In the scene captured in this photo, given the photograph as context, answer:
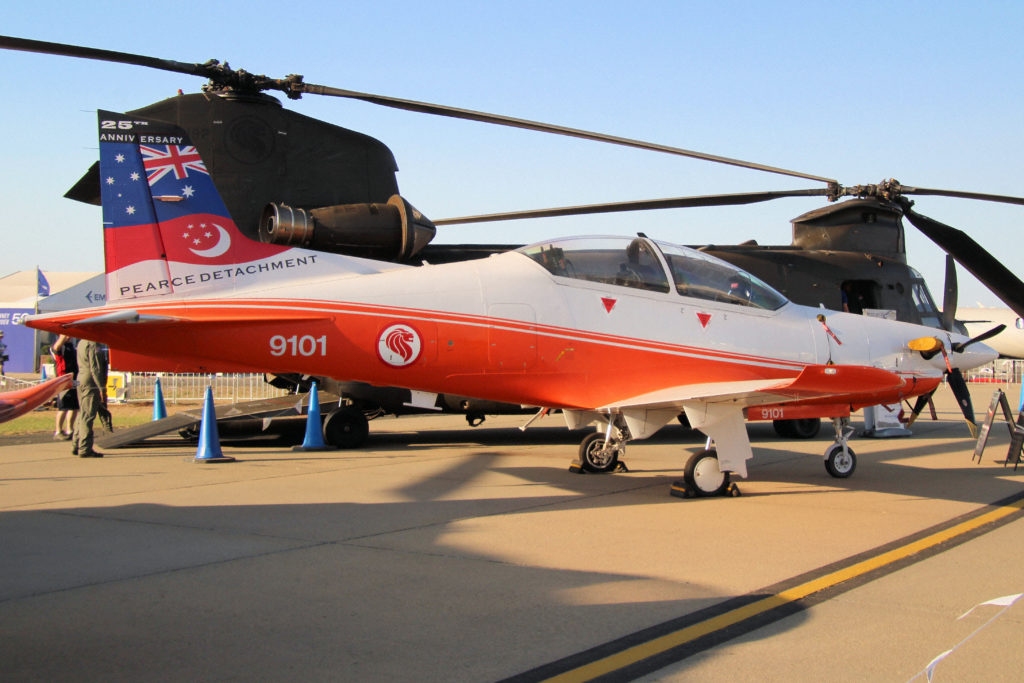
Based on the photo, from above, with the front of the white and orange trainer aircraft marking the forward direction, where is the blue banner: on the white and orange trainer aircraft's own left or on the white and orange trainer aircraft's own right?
on the white and orange trainer aircraft's own left

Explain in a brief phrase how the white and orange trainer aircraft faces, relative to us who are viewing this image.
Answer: facing away from the viewer and to the right of the viewer

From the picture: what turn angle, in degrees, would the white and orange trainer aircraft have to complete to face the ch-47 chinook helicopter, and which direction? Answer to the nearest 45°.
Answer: approximately 90° to its left

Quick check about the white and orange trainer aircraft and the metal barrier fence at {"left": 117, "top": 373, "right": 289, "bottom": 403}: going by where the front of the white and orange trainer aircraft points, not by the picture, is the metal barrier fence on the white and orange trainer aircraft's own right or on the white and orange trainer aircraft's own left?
on the white and orange trainer aircraft's own left

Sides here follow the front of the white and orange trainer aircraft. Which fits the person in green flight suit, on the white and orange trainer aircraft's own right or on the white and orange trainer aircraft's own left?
on the white and orange trainer aircraft's own left
